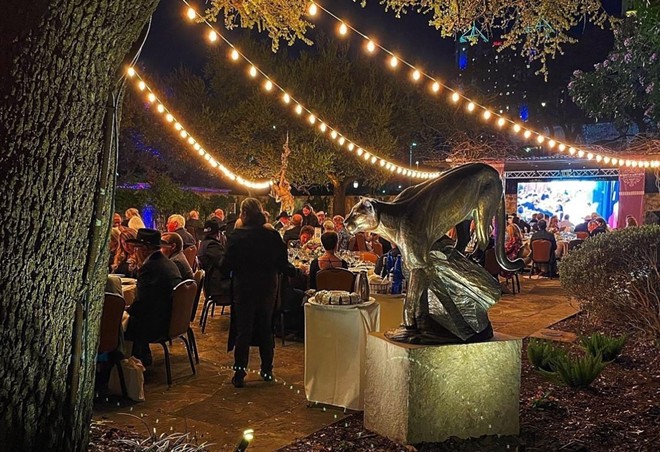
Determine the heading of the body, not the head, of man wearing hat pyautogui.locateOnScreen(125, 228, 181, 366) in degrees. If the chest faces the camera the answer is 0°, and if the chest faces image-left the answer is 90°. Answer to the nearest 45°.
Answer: approximately 90°

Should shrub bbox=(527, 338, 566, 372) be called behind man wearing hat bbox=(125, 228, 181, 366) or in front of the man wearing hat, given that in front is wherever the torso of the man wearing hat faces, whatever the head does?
behind

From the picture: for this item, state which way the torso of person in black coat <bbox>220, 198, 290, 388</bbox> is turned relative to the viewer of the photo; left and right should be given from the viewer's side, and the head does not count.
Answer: facing away from the viewer

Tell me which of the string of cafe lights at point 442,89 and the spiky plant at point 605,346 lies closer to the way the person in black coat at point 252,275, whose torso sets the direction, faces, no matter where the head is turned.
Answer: the string of cafe lights

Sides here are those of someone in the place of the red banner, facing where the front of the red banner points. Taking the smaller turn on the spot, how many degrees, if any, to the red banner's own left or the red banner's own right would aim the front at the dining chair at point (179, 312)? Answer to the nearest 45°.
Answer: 0° — it already faces it

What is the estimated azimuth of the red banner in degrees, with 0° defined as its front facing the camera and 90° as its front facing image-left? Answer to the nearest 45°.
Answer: approximately 0°

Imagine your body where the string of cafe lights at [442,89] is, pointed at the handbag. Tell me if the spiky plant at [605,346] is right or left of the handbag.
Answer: left

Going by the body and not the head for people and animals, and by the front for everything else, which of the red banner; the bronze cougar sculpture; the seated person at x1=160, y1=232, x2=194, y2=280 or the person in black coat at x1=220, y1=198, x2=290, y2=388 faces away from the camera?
the person in black coat

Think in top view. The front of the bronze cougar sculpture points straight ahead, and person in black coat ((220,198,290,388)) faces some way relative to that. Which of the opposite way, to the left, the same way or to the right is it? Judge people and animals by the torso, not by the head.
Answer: to the right

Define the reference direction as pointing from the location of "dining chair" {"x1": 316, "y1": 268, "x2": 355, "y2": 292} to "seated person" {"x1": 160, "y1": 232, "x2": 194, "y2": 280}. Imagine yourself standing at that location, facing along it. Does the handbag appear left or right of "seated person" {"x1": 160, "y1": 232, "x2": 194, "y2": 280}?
left
